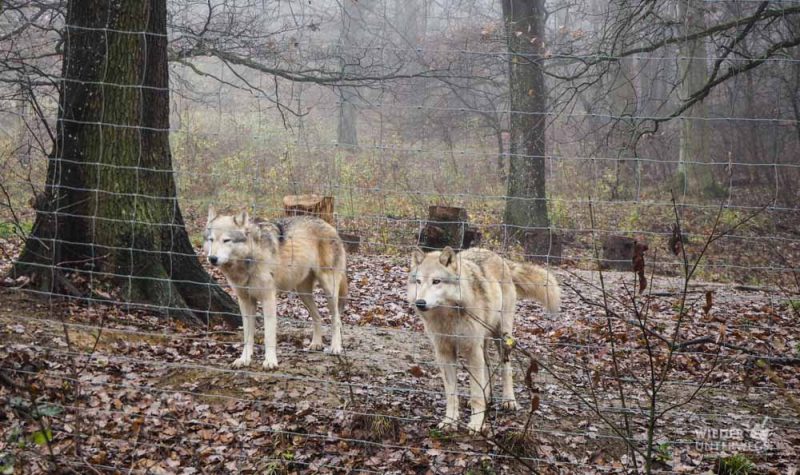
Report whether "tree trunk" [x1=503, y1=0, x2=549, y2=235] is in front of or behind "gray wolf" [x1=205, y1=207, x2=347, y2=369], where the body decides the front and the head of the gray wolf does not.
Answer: behind

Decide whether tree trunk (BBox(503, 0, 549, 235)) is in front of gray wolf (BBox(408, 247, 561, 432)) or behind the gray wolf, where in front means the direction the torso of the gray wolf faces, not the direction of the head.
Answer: behind

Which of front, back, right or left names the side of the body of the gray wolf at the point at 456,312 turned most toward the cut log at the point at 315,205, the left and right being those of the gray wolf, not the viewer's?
right

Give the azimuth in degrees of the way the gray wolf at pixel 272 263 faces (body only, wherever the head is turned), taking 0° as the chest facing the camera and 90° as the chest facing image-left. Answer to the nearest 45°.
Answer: approximately 45°

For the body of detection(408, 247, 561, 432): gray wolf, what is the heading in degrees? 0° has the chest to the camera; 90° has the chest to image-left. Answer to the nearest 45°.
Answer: approximately 45°

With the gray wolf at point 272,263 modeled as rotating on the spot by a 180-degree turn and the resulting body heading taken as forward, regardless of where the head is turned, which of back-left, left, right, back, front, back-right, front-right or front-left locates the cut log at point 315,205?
front-left

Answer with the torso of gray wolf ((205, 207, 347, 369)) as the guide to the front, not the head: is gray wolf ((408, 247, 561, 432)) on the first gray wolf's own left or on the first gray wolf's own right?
on the first gray wolf's own left

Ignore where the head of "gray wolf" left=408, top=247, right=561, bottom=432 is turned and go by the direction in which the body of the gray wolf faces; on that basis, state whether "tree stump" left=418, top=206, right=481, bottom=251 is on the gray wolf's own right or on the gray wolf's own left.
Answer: on the gray wolf's own right

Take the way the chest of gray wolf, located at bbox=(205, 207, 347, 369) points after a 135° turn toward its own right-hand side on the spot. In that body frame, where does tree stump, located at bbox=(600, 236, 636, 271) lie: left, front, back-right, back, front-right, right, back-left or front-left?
front-right
